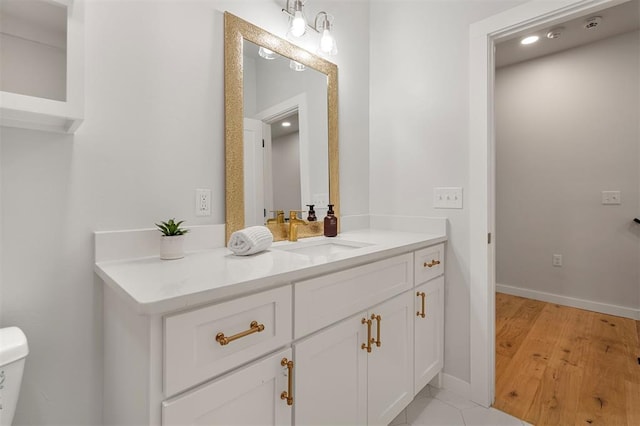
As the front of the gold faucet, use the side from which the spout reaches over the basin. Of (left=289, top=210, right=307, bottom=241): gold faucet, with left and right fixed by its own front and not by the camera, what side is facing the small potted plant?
right

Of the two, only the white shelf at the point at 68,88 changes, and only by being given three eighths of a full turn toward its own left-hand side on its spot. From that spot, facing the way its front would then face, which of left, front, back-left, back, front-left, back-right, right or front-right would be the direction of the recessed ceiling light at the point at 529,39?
right

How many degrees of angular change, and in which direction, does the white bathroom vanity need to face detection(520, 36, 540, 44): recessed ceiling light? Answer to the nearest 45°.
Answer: approximately 90° to its left

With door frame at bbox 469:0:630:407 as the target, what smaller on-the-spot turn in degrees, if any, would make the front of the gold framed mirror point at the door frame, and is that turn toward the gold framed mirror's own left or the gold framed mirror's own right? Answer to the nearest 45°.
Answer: approximately 45° to the gold framed mirror's own left

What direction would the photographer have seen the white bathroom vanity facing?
facing the viewer and to the right of the viewer

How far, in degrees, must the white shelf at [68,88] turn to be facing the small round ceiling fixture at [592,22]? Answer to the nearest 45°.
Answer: approximately 45° to its left

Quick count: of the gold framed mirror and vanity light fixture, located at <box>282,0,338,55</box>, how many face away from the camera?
0

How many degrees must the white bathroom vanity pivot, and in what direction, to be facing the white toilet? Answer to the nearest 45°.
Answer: approximately 135° to its right

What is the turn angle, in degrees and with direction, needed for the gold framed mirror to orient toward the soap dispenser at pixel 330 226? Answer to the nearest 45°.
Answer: approximately 90° to its left
